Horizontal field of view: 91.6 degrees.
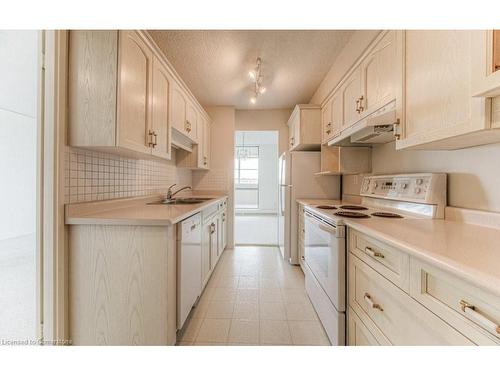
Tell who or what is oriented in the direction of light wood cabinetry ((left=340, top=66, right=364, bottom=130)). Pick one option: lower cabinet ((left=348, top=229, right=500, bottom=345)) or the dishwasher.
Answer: the dishwasher

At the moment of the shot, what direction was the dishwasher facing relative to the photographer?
facing to the right of the viewer

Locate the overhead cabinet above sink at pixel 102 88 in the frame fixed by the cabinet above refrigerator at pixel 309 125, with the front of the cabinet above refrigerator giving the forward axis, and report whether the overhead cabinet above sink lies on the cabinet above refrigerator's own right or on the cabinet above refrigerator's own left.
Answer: on the cabinet above refrigerator's own left

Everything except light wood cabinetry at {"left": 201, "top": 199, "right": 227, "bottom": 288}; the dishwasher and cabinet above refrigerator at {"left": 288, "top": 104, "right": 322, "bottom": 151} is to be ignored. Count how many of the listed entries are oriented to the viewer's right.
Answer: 2

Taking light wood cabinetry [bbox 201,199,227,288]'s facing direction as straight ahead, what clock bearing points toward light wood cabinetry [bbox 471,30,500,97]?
light wood cabinetry [bbox 471,30,500,97] is roughly at 2 o'clock from light wood cabinetry [bbox 201,199,227,288].

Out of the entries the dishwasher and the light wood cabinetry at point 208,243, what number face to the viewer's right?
2

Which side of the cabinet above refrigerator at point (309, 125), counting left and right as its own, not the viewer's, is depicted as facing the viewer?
left

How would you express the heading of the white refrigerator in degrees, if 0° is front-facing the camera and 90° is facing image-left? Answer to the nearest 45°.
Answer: approximately 90°

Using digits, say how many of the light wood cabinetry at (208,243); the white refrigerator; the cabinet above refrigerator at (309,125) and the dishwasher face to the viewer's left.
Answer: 2

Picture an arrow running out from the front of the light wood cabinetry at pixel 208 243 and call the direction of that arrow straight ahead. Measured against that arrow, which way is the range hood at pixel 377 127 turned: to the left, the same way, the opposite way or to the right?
the opposite way

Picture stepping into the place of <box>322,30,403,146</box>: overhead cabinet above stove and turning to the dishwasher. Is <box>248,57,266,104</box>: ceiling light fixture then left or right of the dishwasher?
right

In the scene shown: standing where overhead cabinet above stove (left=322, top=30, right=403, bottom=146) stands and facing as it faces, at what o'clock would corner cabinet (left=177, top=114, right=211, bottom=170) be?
The corner cabinet is roughly at 2 o'clock from the overhead cabinet above stove.
